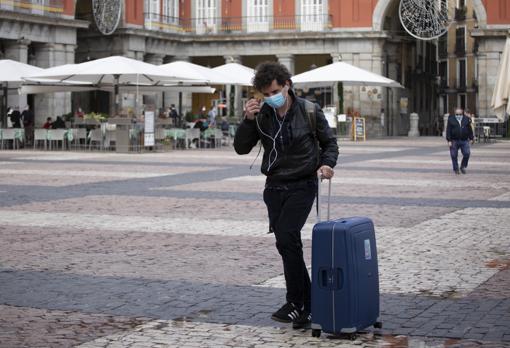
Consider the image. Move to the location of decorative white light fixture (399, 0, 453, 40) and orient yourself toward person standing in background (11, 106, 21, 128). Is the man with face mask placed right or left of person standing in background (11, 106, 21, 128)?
left

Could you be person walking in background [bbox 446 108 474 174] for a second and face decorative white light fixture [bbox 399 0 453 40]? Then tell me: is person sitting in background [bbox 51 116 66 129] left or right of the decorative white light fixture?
left

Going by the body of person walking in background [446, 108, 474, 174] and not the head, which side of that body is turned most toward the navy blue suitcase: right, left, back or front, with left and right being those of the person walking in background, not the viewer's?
front

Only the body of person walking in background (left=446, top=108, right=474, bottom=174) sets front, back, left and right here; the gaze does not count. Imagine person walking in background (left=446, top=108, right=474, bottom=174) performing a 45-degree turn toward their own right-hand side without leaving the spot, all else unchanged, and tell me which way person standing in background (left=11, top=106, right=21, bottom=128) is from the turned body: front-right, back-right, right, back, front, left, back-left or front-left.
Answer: right

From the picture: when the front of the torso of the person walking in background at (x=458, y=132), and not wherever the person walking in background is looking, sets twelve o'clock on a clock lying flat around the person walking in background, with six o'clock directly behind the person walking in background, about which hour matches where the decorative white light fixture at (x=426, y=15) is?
The decorative white light fixture is roughly at 6 o'clock from the person walking in background.

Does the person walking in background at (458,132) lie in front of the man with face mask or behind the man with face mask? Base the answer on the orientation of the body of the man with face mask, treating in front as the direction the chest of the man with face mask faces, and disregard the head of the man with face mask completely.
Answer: behind

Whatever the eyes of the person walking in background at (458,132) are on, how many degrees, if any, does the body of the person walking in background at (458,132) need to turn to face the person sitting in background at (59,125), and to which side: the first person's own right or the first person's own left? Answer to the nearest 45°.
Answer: approximately 135° to the first person's own right

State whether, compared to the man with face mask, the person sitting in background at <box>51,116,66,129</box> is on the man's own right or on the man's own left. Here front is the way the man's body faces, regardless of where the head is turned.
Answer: on the man's own right

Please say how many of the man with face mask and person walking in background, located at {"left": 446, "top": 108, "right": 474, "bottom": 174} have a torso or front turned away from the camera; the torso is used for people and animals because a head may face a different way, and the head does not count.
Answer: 0

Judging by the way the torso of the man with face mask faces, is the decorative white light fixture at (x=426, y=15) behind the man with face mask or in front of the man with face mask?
behind
